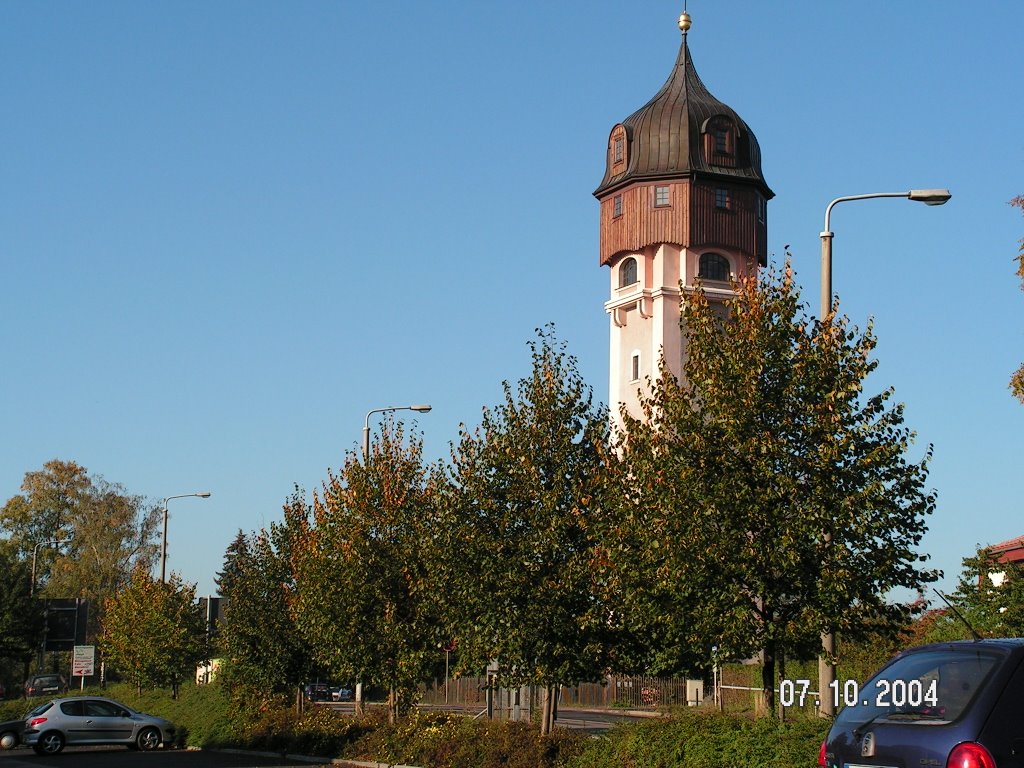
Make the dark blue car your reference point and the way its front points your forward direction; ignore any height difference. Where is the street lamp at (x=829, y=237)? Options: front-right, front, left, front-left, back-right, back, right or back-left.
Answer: front-left

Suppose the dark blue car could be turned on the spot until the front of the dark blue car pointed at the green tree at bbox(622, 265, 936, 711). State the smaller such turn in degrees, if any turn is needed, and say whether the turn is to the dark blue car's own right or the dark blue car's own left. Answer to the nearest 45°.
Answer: approximately 45° to the dark blue car's own left

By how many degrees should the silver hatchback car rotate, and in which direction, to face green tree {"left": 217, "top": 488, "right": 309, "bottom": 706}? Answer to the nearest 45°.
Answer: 0° — it already faces it

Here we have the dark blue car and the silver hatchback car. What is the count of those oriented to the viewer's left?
0

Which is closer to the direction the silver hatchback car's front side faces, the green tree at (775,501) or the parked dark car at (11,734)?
the green tree

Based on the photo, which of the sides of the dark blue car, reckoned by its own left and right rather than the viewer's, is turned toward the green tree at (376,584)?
left

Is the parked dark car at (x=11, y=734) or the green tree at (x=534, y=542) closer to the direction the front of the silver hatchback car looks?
the green tree

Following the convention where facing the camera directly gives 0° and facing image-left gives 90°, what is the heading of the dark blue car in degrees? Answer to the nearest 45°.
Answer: approximately 225°

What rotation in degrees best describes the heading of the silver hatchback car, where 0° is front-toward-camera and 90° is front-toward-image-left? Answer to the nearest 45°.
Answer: approximately 270°

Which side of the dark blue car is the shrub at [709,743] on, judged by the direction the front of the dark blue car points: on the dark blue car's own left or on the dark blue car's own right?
on the dark blue car's own left
